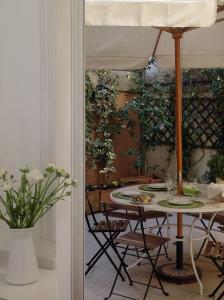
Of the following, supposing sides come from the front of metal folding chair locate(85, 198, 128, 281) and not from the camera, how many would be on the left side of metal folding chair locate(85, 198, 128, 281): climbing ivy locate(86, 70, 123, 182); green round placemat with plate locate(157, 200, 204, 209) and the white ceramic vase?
1

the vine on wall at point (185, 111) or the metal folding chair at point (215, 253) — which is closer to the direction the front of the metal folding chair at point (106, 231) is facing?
the metal folding chair

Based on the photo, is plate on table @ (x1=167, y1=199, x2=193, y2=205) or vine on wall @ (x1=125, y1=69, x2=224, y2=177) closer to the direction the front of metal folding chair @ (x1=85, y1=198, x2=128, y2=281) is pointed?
the plate on table

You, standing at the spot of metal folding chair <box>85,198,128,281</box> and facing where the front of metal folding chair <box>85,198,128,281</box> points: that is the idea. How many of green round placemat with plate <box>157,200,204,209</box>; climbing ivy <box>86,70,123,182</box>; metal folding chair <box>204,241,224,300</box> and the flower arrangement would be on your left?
1

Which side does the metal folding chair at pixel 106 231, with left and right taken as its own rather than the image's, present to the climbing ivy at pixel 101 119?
left

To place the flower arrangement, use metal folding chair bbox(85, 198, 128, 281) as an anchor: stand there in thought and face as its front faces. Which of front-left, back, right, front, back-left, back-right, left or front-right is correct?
right

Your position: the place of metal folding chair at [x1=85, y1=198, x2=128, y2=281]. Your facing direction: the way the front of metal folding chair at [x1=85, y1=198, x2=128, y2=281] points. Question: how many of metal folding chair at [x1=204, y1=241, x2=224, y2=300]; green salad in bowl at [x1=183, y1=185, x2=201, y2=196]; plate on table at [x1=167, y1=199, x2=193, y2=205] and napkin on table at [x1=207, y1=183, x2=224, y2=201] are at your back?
0

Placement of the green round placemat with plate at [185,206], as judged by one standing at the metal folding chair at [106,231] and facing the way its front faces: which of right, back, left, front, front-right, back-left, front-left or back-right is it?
front-right

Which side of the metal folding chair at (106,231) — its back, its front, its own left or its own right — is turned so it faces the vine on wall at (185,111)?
left

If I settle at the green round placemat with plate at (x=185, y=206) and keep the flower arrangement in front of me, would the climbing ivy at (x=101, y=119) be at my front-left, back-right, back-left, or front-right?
back-right

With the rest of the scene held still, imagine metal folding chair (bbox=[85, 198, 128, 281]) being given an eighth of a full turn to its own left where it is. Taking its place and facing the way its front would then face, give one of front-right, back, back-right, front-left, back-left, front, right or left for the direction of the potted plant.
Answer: front-right

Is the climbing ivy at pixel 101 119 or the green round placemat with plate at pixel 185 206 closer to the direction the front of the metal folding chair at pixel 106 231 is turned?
the green round placemat with plate

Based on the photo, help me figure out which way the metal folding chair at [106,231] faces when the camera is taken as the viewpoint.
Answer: facing to the right of the viewer

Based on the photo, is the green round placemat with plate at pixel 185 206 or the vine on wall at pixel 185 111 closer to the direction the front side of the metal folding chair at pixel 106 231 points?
the green round placemat with plate

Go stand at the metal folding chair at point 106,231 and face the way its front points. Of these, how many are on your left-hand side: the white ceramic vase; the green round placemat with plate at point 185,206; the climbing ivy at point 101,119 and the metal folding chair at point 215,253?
1

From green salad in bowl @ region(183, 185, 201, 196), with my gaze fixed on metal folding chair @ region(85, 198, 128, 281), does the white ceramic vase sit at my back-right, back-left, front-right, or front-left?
front-left

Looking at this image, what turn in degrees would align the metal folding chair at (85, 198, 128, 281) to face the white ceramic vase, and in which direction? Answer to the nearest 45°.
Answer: approximately 90° to its right
